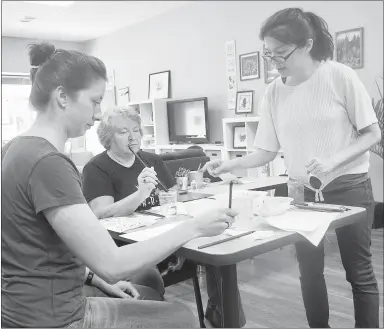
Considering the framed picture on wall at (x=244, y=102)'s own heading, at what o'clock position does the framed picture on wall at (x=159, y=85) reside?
the framed picture on wall at (x=159, y=85) is roughly at 3 o'clock from the framed picture on wall at (x=244, y=102).

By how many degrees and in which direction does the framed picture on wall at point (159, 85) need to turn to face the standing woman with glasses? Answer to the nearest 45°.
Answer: approximately 45° to its left

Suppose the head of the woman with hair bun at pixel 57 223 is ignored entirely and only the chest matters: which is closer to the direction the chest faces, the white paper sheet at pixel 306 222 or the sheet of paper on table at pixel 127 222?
the white paper sheet

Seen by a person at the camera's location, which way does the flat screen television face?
facing the viewer and to the left of the viewer

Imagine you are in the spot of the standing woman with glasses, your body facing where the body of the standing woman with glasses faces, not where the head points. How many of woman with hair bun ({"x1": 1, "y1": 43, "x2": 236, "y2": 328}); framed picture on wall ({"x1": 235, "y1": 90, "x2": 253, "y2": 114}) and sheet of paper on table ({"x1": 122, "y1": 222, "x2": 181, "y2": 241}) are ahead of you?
2

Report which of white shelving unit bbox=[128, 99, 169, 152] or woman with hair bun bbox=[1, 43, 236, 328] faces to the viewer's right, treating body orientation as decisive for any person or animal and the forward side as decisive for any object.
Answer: the woman with hair bun

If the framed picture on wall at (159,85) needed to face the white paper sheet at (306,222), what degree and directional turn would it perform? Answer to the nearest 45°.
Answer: approximately 45° to its left

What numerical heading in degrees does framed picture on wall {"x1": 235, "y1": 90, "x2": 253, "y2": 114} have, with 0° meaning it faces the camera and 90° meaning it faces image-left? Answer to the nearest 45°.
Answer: approximately 45°

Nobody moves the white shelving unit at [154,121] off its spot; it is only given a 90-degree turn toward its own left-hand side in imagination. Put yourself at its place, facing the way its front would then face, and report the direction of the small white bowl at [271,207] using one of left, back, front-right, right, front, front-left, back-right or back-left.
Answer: front-right

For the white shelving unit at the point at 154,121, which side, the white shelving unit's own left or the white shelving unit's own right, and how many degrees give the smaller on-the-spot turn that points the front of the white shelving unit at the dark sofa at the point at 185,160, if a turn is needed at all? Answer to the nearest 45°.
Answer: approximately 45° to the white shelving unit's own left

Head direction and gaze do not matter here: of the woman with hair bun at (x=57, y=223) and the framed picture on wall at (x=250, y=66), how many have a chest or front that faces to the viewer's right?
1

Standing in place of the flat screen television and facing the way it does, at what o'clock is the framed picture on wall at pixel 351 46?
The framed picture on wall is roughly at 9 o'clock from the flat screen television.

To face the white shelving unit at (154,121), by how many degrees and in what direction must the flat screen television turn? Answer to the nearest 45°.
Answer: approximately 90° to its right

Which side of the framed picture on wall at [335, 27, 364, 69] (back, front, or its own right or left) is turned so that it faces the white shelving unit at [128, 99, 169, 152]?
right

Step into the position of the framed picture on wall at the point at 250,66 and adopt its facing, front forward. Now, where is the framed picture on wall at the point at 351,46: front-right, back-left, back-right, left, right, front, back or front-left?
left

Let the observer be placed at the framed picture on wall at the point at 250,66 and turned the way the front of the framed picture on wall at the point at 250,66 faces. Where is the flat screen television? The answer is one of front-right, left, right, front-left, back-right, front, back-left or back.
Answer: right

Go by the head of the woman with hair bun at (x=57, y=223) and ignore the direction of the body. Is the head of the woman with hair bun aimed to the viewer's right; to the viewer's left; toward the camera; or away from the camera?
to the viewer's right
